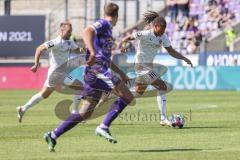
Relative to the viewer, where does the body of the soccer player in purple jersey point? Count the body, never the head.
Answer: to the viewer's right

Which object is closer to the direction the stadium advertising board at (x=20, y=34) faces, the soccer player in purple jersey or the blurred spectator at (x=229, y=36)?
the soccer player in purple jersey

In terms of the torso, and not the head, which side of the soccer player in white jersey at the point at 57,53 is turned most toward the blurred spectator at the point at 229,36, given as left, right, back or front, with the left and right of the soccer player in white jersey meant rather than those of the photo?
left

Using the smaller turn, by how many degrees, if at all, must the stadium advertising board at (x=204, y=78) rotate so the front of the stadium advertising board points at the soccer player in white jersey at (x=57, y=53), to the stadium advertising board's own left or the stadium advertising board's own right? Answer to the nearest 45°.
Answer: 0° — it already faces them

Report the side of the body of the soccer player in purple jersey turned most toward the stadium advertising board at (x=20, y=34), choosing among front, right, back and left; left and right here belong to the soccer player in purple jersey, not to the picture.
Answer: left
